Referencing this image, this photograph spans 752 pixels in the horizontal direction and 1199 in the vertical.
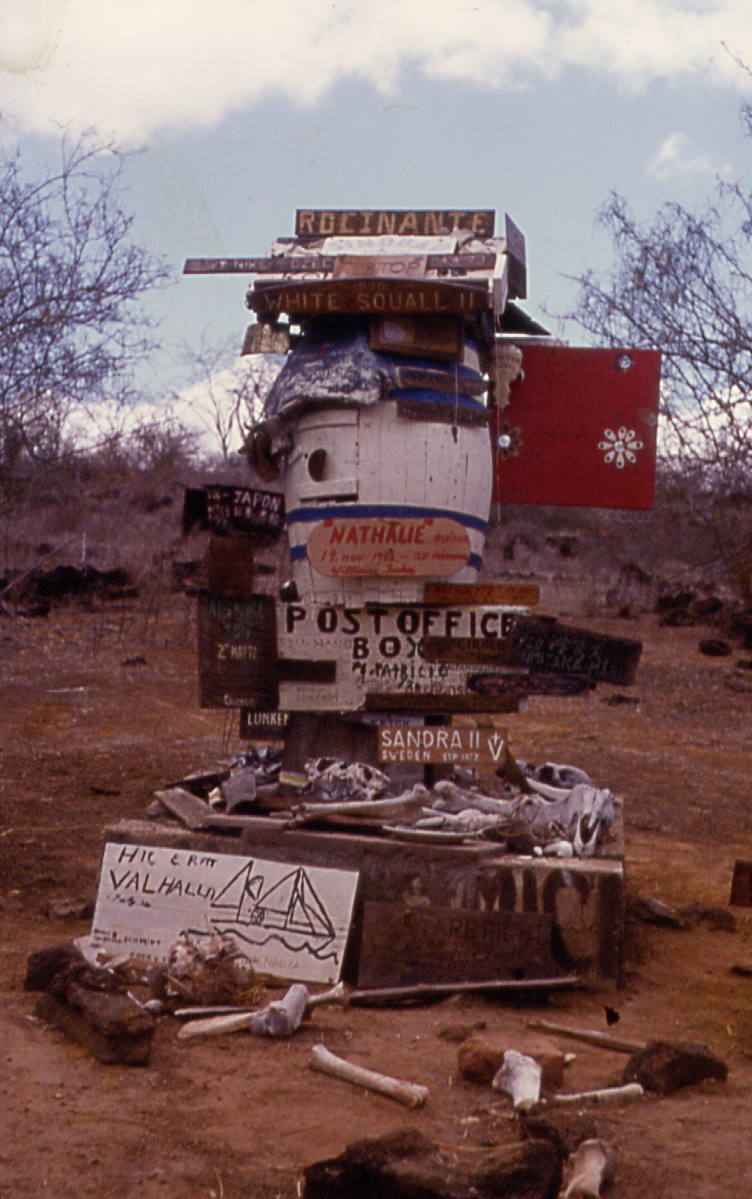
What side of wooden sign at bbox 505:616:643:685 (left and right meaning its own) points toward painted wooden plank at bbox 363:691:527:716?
right

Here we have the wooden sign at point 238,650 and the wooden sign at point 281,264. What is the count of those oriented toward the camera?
2

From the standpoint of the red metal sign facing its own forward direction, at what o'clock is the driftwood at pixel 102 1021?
The driftwood is roughly at 1 o'clock from the red metal sign.

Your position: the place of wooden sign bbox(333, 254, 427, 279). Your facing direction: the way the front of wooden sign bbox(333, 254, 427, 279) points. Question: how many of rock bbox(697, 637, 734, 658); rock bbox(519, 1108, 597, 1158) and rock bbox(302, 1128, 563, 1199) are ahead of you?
2

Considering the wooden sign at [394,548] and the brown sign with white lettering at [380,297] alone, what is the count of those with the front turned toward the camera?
2

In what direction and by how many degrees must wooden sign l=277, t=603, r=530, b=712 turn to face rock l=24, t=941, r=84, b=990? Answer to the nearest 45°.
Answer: approximately 45° to its right

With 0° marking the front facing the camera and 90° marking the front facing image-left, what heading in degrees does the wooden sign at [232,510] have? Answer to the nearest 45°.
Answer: approximately 0°
